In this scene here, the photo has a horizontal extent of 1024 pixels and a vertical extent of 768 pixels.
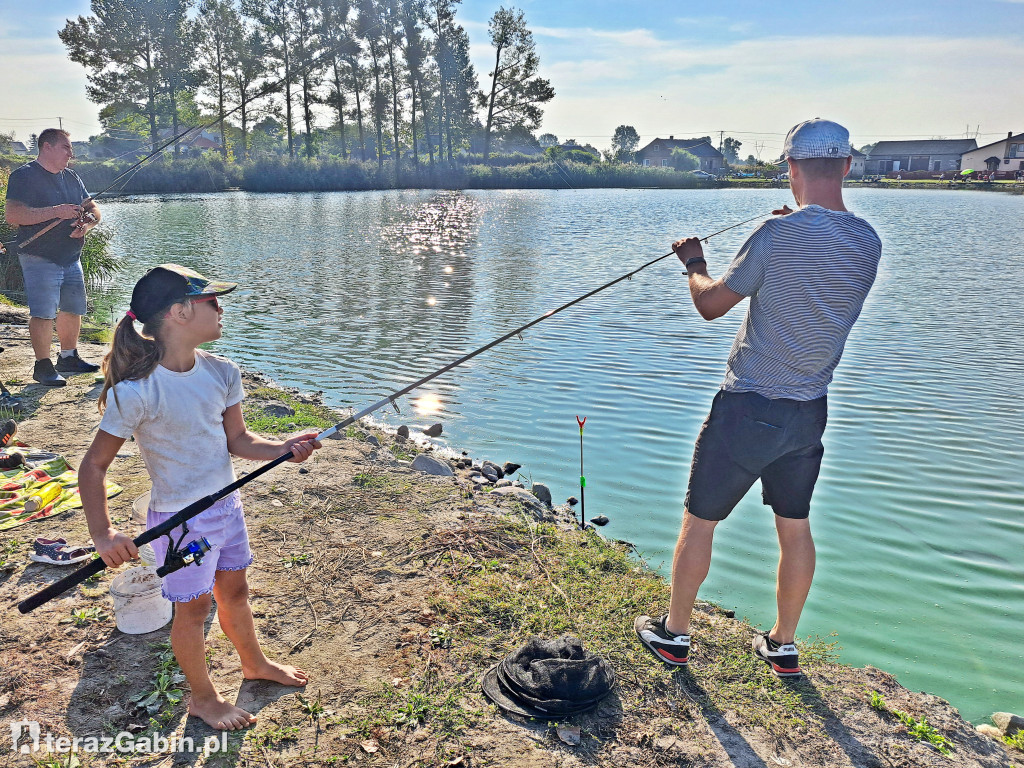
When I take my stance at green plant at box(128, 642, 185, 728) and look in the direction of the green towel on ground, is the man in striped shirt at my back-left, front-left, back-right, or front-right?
back-right

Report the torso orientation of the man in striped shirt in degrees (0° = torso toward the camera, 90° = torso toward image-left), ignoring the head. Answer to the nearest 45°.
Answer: approximately 135°

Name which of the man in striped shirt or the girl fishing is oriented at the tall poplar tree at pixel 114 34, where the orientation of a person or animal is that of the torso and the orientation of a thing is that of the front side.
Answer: the man in striped shirt

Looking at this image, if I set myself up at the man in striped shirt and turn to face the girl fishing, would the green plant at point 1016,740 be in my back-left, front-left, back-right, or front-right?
back-left

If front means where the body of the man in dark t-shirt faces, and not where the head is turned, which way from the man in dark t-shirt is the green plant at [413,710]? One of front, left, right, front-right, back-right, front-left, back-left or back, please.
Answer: front-right

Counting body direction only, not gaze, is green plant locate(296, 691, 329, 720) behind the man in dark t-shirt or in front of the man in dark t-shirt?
in front

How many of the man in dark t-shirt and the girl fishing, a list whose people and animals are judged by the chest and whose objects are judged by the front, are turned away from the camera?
0

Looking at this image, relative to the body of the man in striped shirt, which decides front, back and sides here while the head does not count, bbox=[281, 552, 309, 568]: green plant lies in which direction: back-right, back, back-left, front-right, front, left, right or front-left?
front-left

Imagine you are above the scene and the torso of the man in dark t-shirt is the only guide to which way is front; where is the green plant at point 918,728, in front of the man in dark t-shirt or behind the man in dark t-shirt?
in front

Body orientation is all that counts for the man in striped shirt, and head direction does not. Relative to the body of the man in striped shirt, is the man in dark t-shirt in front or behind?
in front

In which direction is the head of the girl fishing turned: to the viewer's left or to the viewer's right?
to the viewer's right

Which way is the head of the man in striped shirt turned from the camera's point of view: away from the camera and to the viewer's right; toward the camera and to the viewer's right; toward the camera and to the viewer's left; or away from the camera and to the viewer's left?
away from the camera and to the viewer's left

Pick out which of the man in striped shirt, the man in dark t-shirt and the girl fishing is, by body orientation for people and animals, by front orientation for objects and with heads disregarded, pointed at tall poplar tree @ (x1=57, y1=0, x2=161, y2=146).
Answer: the man in striped shirt

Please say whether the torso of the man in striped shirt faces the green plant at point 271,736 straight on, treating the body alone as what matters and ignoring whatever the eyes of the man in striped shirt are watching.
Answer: no

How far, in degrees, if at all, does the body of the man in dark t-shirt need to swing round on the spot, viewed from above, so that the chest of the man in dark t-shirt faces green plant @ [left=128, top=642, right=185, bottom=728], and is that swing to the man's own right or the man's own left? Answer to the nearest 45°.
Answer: approximately 45° to the man's own right

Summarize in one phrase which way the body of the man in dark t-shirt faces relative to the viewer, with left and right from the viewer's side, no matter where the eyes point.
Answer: facing the viewer and to the right of the viewer
